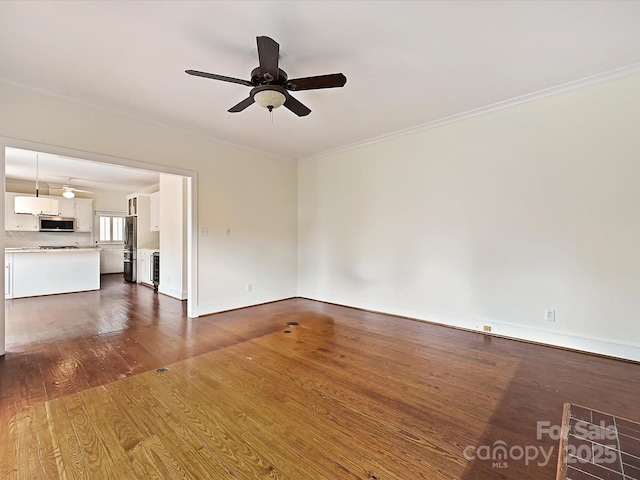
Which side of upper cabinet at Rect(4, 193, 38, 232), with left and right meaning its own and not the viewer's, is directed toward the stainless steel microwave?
left

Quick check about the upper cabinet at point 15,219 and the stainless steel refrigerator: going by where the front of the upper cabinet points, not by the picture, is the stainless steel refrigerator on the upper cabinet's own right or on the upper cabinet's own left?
on the upper cabinet's own left

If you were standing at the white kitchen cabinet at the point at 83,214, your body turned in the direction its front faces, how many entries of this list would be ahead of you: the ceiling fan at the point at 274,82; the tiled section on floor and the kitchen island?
3

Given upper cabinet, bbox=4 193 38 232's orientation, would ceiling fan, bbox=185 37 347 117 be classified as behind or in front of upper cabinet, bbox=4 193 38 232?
in front

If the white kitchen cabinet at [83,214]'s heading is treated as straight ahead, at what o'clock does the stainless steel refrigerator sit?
The stainless steel refrigerator is roughly at 11 o'clock from the white kitchen cabinet.

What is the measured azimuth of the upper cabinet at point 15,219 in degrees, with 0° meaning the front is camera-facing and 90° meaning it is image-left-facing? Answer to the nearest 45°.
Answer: approximately 0°

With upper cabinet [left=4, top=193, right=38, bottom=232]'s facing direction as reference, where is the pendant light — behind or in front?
in front

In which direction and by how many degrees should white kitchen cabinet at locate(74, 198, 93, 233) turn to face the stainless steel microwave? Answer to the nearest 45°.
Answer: approximately 45° to its right

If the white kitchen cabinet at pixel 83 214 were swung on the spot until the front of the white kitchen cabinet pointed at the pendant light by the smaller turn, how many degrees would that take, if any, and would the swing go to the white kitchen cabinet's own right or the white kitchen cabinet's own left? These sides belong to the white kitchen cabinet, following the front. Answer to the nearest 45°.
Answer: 0° — it already faces it

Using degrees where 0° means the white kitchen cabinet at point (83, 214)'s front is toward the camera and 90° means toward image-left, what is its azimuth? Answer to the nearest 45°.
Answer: approximately 0°

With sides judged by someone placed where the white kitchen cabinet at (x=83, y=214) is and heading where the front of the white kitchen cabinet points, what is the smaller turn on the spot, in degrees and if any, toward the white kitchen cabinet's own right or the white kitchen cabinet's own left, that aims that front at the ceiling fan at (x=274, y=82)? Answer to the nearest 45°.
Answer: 0° — it already faces it
